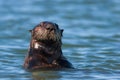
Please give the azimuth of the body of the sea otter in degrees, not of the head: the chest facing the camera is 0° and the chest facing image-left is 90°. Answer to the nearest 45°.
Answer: approximately 0°
